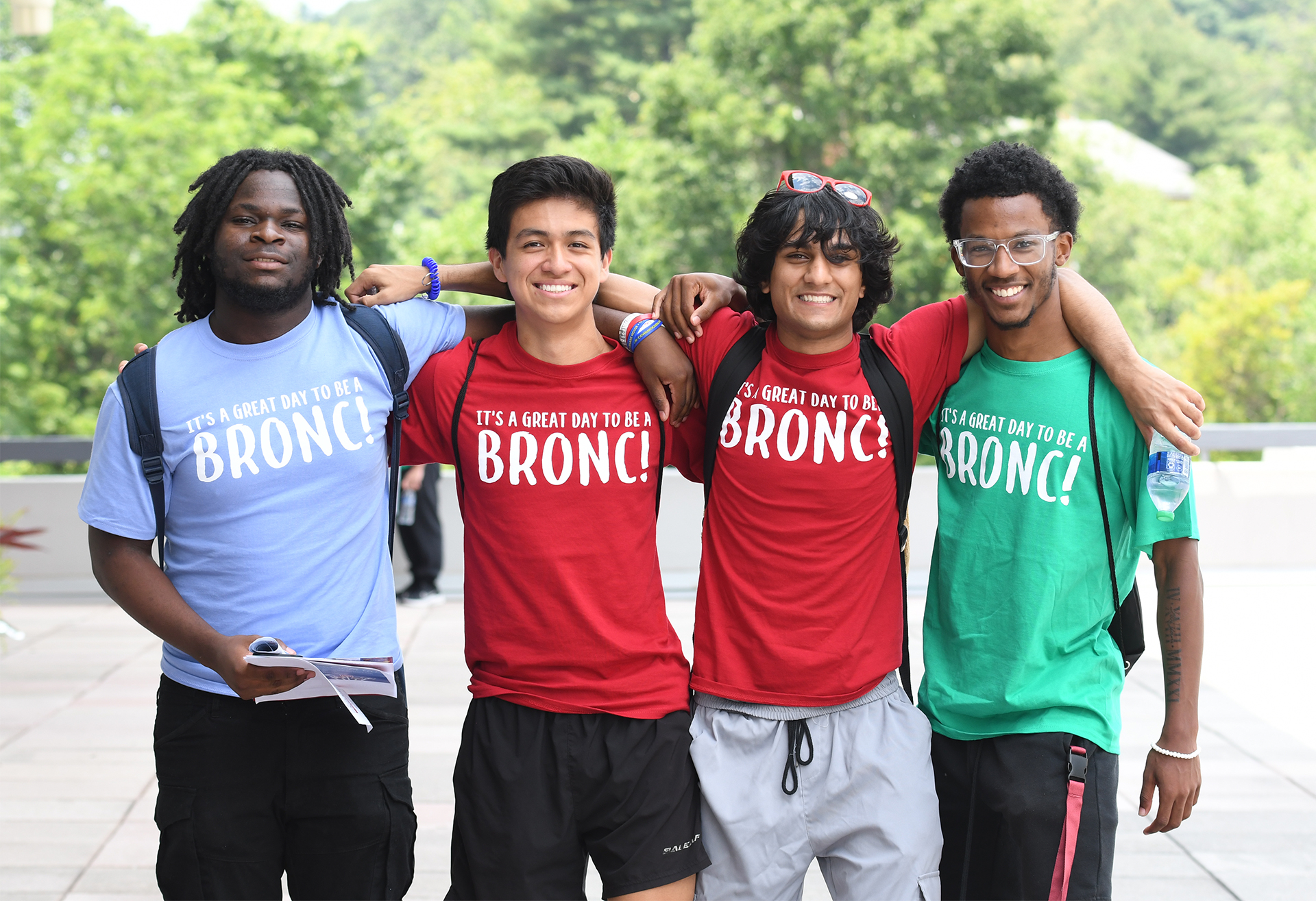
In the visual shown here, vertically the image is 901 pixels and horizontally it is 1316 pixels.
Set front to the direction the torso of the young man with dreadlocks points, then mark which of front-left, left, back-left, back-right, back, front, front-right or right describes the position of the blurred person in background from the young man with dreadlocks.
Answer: back

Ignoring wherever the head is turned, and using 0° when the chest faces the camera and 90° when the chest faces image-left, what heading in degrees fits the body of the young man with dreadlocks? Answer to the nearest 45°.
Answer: approximately 0°
